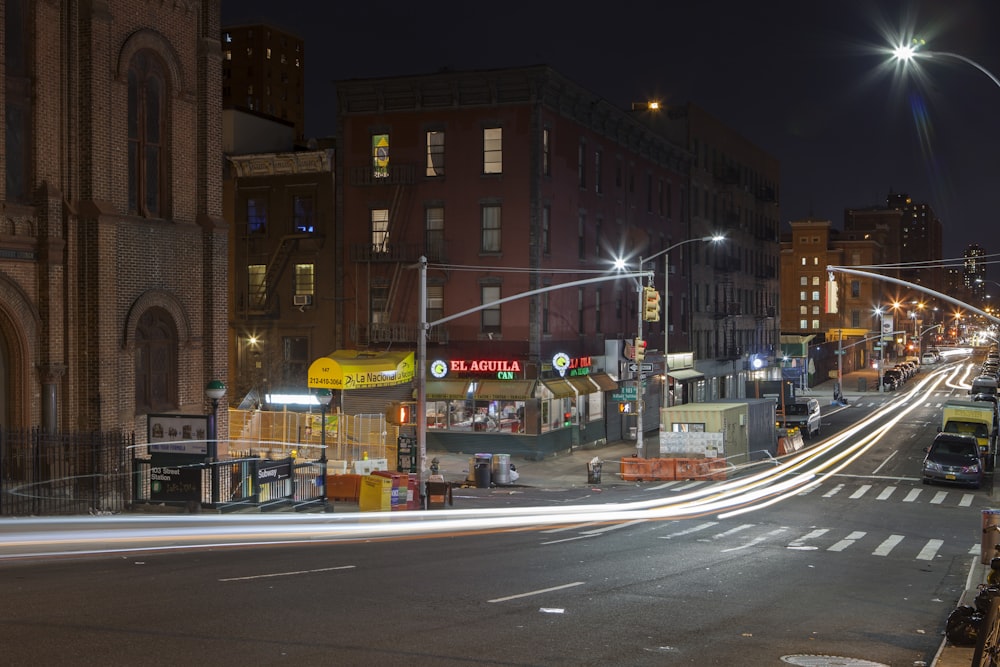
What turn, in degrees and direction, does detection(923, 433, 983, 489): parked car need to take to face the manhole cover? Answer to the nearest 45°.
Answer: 0° — it already faces it

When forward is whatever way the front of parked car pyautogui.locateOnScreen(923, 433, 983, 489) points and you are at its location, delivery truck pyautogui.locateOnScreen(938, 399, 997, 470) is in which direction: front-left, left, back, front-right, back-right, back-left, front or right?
back

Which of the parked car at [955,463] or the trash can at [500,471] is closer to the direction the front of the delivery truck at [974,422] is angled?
the parked car

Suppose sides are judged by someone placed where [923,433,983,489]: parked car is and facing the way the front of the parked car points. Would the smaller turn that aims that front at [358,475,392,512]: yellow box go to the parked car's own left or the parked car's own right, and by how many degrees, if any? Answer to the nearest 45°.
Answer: approximately 45° to the parked car's own right

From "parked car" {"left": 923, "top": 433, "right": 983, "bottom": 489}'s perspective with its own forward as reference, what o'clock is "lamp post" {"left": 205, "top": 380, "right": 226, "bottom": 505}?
The lamp post is roughly at 1 o'clock from the parked car.

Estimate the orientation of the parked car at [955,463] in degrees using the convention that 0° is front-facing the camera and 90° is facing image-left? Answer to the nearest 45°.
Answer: approximately 0°

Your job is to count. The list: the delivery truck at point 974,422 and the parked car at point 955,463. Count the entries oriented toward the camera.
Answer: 2
